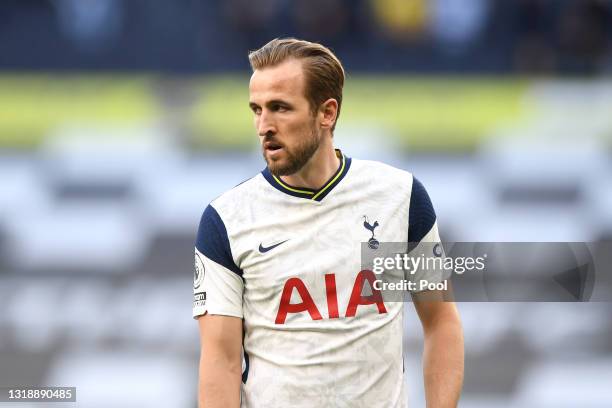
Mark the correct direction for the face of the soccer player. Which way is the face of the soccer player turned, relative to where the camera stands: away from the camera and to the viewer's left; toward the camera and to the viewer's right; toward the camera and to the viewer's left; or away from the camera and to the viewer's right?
toward the camera and to the viewer's left

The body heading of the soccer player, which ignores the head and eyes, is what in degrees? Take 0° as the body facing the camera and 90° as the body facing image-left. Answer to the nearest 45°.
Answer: approximately 0°
